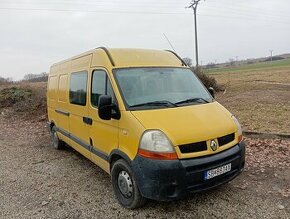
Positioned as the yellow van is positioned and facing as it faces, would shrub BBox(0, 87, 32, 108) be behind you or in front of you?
behind

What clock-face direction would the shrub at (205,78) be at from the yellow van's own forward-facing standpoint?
The shrub is roughly at 8 o'clock from the yellow van.

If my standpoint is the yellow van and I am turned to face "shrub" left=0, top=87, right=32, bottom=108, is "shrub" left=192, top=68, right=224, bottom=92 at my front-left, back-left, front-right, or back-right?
front-right

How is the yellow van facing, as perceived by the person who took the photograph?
facing the viewer and to the right of the viewer

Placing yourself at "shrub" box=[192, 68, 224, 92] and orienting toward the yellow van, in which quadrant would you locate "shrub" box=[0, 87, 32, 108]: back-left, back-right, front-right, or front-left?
front-right
